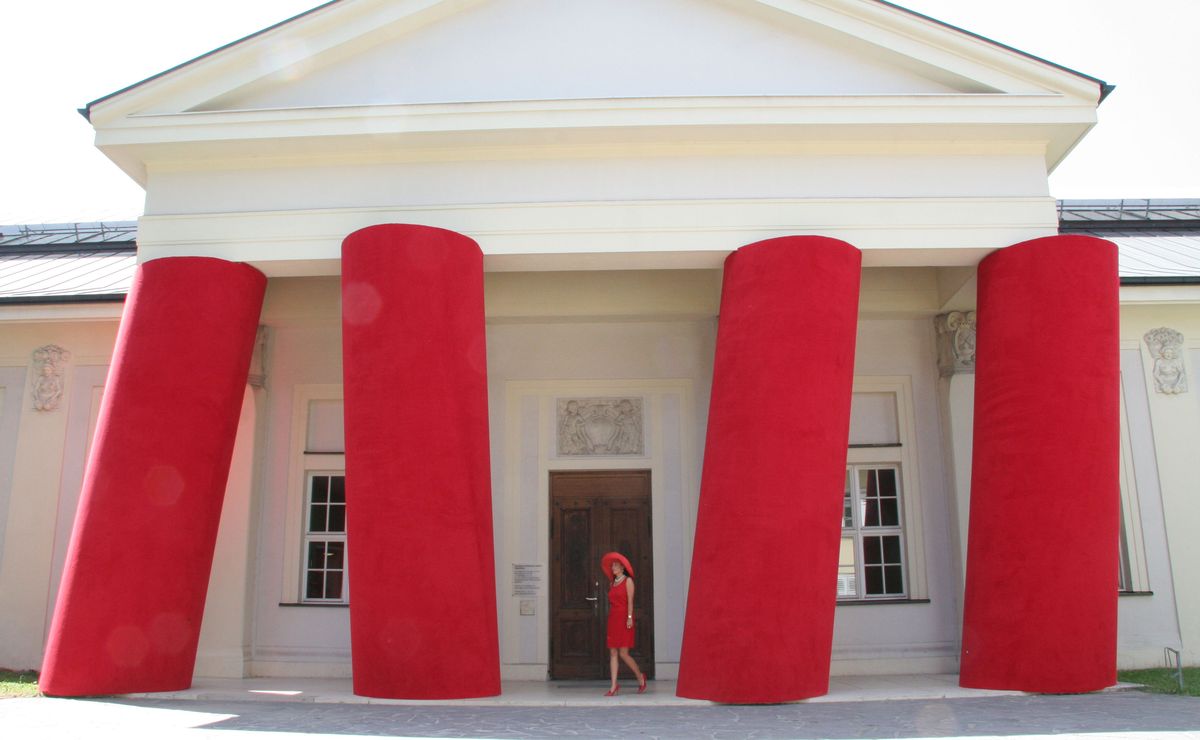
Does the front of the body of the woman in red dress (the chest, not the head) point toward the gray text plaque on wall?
no

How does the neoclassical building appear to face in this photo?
toward the camera

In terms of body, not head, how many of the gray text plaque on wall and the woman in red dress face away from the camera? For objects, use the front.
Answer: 0

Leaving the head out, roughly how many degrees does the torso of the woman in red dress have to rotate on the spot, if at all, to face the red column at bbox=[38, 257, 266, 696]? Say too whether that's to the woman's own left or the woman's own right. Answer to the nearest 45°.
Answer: approximately 45° to the woman's own right

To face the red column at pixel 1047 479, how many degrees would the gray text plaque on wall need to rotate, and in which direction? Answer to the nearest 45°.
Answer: approximately 45° to its left

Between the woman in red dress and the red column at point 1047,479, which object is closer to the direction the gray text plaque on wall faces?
the woman in red dress

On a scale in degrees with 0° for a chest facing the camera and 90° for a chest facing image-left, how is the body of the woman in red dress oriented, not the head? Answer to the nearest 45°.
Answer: approximately 45°

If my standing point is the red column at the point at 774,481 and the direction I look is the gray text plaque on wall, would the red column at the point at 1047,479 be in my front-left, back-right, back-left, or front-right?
back-right

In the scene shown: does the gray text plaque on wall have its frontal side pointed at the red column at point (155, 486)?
no

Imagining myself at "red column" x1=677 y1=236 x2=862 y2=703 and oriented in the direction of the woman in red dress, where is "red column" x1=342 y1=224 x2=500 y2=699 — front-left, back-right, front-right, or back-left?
front-left

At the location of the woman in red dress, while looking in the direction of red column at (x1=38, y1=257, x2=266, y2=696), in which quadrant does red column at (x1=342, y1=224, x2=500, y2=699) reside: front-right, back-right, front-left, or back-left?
front-left

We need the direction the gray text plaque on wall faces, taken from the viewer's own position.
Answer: facing the viewer

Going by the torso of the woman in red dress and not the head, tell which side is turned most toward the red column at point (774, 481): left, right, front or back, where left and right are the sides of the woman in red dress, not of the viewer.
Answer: left

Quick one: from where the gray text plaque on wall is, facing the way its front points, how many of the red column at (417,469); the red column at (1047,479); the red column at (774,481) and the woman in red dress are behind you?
0
